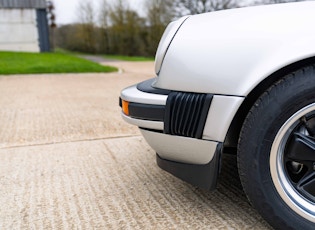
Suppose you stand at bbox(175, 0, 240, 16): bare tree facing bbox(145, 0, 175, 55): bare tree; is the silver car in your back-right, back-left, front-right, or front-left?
back-left

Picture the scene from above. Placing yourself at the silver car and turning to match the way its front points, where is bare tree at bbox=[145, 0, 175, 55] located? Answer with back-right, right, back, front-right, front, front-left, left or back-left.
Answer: right

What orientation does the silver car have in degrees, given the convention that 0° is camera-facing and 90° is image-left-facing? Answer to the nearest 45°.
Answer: approximately 90°

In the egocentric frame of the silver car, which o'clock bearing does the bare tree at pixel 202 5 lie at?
The bare tree is roughly at 3 o'clock from the silver car.
